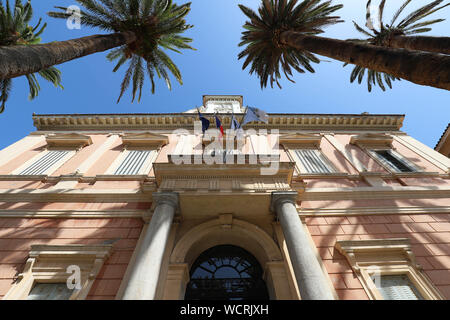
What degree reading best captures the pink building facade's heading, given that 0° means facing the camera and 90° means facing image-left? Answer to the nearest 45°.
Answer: approximately 0°
